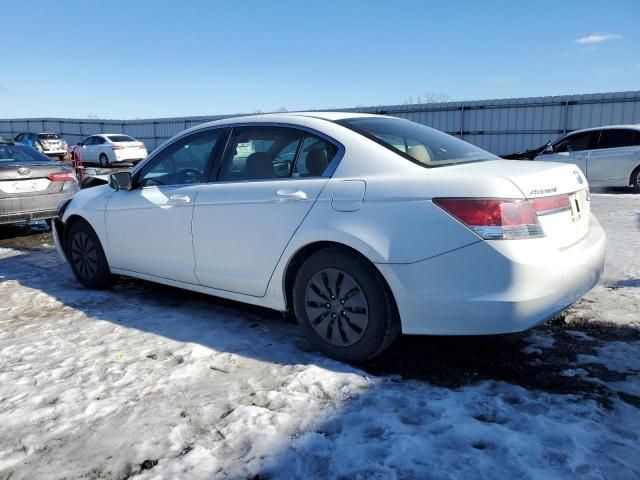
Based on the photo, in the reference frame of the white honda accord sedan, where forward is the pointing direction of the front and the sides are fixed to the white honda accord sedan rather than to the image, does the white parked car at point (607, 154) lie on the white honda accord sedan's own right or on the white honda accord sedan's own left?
on the white honda accord sedan's own right

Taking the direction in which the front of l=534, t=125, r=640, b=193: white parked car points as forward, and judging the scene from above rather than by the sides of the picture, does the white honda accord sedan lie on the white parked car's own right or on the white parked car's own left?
on the white parked car's own left

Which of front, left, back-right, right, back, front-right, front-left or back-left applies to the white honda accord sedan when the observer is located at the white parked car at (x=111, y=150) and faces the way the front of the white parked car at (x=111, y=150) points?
back-left

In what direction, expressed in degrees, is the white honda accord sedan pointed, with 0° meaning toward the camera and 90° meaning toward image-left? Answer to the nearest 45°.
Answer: approximately 135°

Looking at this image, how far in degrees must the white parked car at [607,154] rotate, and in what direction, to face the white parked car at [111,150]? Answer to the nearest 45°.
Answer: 0° — it already faces it

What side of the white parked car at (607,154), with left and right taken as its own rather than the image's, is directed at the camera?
left

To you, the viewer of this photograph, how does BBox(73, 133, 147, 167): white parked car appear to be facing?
facing away from the viewer and to the left of the viewer

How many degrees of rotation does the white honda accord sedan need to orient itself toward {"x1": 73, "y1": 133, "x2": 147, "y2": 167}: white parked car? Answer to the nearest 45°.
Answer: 0° — it already faces it
